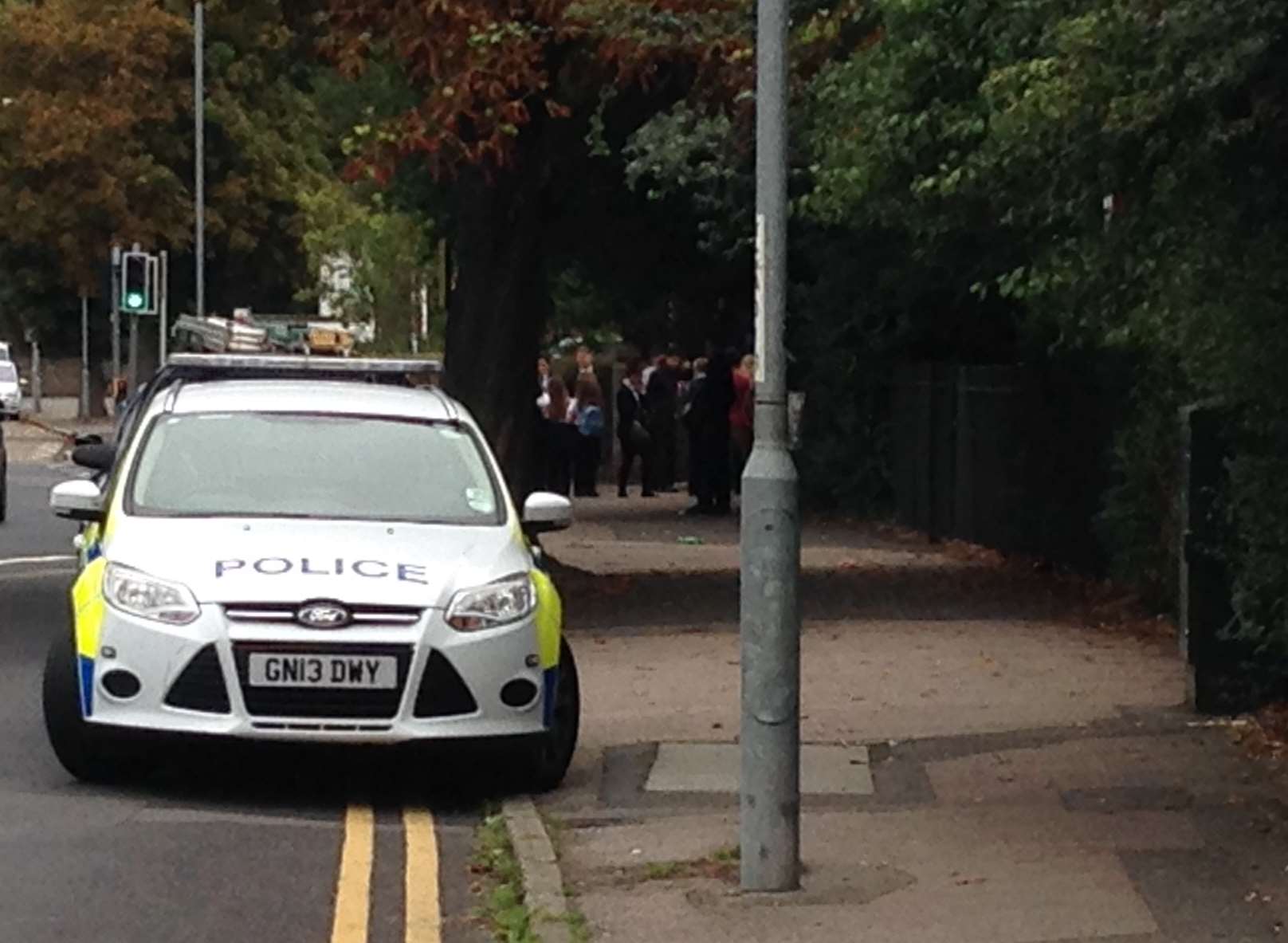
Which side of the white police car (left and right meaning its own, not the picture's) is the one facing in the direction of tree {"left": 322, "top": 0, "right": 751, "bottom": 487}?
back

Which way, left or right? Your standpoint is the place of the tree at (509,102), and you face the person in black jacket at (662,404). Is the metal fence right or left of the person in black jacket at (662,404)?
right

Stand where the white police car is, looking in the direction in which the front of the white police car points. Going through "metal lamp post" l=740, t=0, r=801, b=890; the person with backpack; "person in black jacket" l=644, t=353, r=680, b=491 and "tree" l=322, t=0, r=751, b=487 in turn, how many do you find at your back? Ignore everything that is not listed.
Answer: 3

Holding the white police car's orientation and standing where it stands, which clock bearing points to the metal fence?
The metal fence is roughly at 7 o'clock from the white police car.

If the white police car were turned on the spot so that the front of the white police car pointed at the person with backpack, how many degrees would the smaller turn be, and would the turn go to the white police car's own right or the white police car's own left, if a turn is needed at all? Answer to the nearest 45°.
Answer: approximately 180°

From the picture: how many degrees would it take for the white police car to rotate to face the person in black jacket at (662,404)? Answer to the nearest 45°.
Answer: approximately 180°

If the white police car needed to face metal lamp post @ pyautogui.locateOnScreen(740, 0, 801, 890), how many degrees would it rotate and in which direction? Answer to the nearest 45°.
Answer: approximately 45° to its left

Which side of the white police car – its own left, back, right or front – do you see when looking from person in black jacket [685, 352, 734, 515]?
back

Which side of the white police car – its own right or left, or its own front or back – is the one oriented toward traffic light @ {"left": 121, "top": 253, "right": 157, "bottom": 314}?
back

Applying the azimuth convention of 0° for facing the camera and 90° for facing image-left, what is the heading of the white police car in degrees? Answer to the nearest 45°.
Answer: approximately 0°

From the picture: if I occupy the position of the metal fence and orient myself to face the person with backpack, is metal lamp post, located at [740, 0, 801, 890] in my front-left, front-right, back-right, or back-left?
back-left

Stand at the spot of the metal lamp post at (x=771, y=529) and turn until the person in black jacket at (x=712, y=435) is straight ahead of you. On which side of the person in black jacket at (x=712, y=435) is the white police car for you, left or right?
left

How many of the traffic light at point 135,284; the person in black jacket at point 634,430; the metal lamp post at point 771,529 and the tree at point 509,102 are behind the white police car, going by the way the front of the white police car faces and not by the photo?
3

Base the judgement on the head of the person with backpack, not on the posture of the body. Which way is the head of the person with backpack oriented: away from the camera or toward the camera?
away from the camera
